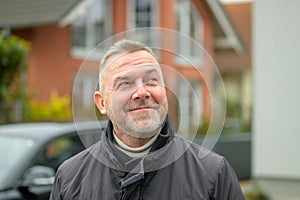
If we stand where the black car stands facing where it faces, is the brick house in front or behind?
behind

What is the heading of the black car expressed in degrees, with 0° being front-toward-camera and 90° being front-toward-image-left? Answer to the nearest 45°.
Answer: approximately 45°

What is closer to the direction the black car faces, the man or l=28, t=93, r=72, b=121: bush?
the man

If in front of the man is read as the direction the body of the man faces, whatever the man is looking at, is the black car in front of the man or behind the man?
behind

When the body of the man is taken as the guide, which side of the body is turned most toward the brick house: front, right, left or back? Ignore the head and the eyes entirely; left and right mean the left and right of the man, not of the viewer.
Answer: back

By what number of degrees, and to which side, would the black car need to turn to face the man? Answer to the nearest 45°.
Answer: approximately 45° to its left

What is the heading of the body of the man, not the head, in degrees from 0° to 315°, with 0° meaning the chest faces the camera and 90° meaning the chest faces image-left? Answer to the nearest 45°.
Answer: approximately 0°

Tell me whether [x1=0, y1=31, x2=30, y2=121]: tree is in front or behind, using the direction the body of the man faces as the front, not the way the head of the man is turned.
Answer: behind

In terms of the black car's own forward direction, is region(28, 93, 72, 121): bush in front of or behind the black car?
behind

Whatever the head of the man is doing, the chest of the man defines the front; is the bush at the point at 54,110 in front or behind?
behind

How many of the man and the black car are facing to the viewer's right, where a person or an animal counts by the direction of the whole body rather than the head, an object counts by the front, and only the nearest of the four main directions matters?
0
